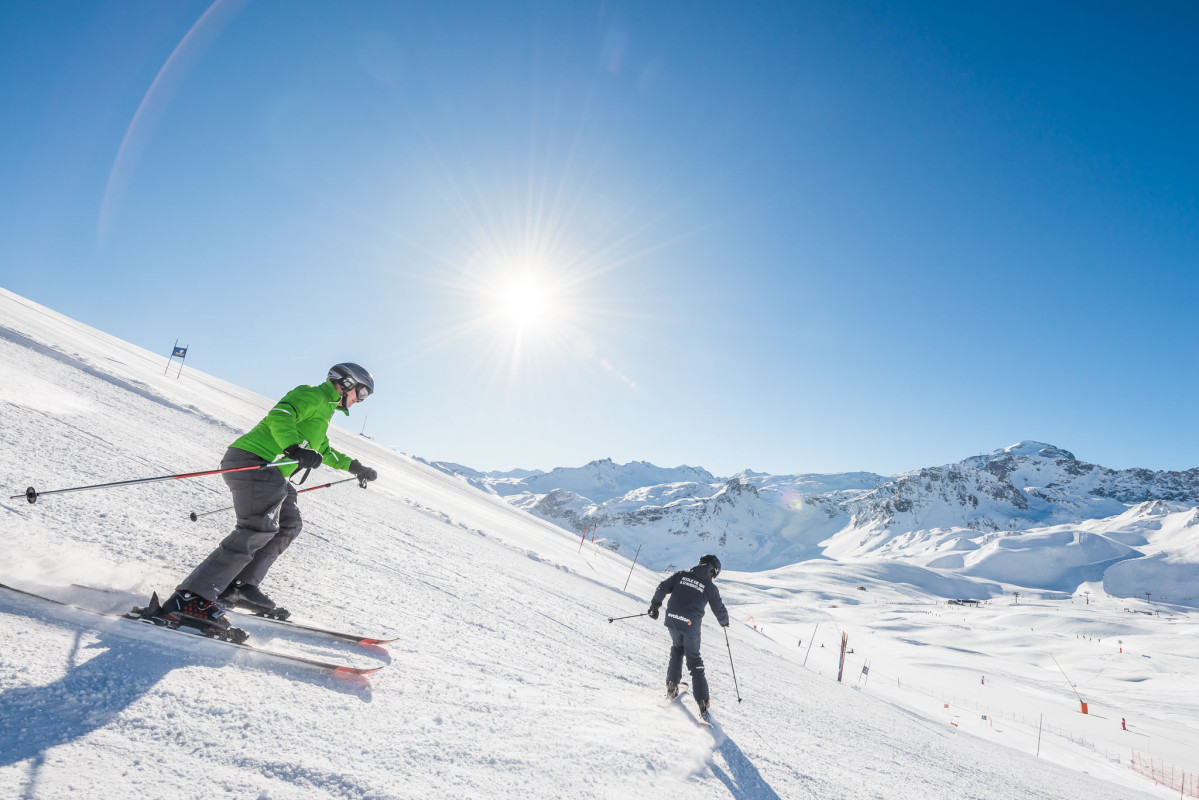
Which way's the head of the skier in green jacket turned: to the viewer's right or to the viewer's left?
to the viewer's right

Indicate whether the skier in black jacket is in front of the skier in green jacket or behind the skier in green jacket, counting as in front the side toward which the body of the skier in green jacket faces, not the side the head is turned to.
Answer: in front

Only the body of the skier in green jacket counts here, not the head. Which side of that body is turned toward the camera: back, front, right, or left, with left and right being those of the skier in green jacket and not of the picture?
right

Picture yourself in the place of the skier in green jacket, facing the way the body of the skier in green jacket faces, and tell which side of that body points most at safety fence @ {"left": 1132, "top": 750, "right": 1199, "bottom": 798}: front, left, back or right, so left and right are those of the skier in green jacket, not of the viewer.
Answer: front
